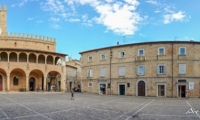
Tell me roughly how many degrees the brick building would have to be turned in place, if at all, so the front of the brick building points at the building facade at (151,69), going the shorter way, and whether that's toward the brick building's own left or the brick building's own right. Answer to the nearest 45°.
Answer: approximately 45° to the brick building's own left

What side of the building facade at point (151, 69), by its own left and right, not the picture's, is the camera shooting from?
front

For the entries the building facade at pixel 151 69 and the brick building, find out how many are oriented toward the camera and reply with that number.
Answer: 2

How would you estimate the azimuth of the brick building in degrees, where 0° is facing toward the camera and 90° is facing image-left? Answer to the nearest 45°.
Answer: approximately 0°
